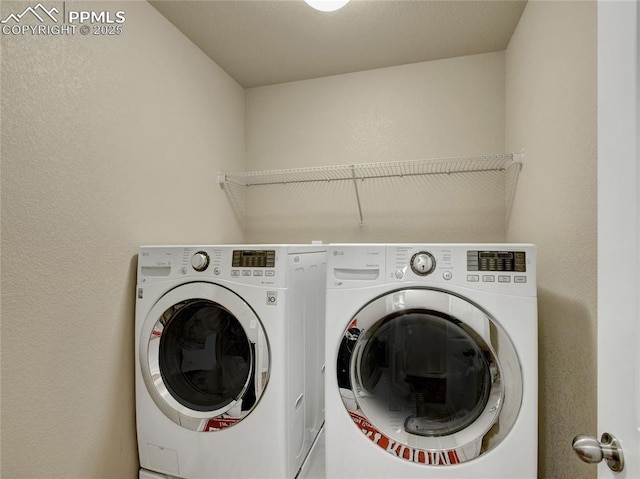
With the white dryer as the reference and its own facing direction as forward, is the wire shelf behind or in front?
behind

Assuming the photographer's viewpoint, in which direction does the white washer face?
facing the viewer

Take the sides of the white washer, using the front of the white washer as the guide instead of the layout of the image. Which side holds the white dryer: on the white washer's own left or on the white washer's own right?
on the white washer's own left

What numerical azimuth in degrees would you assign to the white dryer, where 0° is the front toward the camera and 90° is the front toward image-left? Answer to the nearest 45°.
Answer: approximately 0°

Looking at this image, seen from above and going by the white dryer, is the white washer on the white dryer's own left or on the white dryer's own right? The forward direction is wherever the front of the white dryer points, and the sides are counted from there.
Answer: on the white dryer's own right

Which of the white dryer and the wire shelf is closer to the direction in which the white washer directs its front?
the white dryer
